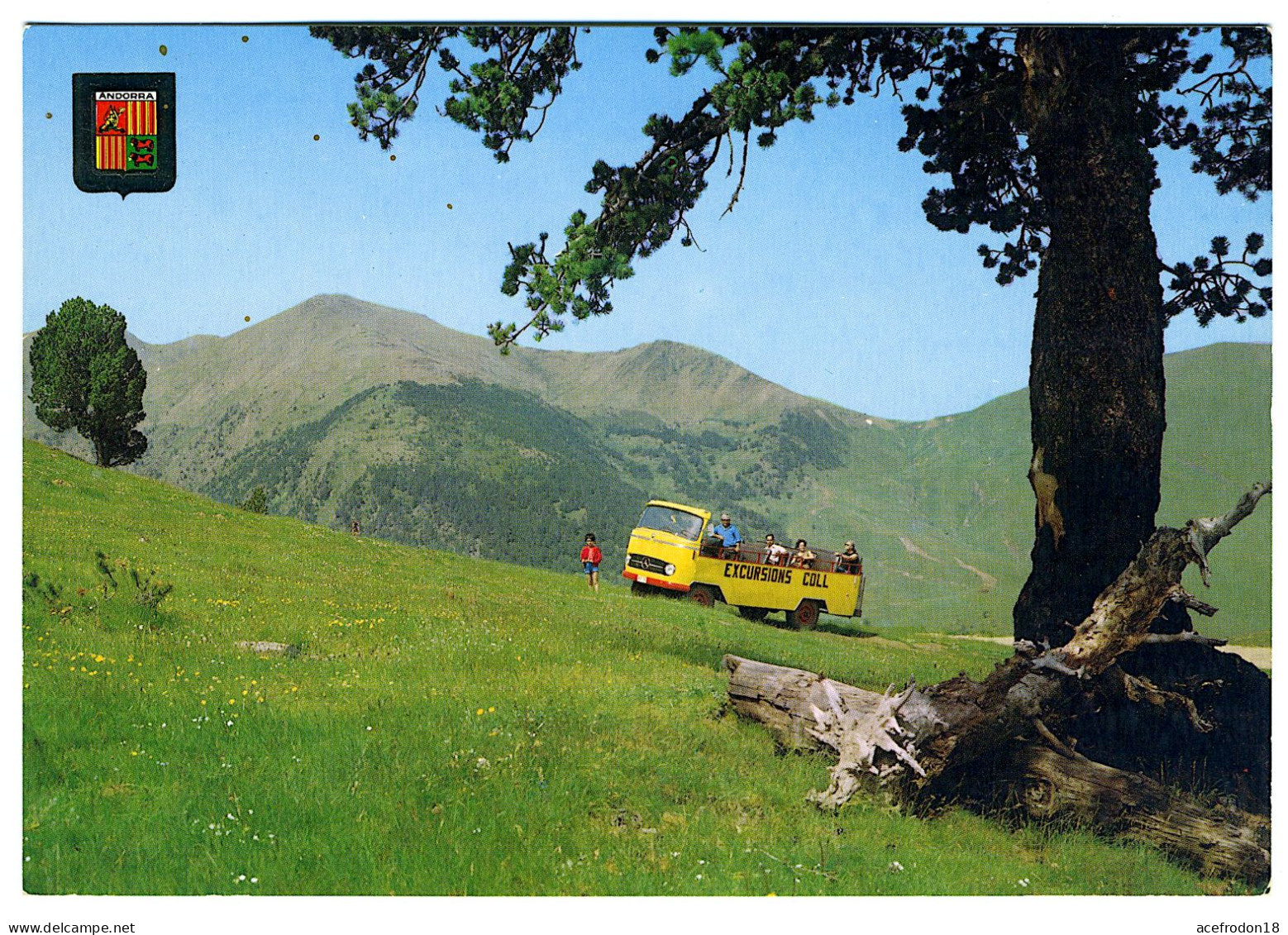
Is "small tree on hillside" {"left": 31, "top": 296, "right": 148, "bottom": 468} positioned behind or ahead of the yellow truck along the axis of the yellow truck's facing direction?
ahead

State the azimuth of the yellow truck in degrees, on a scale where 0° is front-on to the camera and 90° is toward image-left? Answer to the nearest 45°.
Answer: approximately 45°

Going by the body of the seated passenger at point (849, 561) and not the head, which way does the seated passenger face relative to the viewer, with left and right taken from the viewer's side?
facing the viewer and to the left of the viewer

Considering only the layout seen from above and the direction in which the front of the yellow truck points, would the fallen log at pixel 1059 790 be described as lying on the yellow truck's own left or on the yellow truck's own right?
on the yellow truck's own left

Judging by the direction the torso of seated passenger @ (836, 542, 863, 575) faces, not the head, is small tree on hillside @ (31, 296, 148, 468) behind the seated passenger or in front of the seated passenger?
in front
